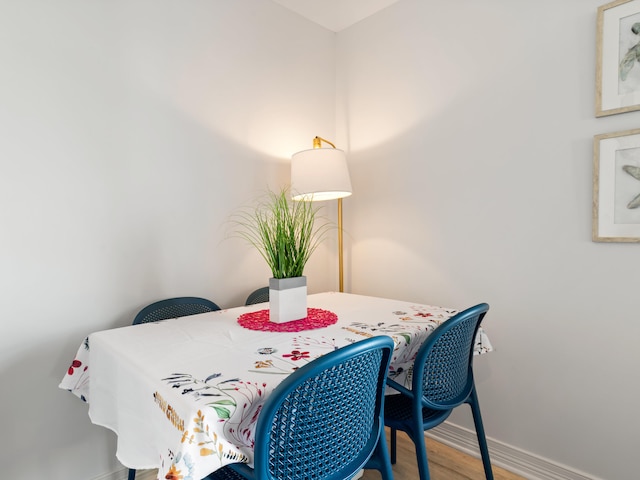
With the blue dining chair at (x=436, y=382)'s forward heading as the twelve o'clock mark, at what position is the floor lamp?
The floor lamp is roughly at 12 o'clock from the blue dining chair.

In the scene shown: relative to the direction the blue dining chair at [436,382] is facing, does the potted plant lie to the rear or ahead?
ahead

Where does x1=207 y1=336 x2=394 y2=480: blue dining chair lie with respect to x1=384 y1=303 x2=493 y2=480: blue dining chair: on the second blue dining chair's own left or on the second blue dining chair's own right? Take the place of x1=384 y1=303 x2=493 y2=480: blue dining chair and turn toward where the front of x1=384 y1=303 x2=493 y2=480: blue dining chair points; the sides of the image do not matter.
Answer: on the second blue dining chair's own left

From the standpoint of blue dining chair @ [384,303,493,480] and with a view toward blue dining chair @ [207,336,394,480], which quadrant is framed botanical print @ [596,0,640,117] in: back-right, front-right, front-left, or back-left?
back-left

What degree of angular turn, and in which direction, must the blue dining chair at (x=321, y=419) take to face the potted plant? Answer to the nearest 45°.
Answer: approximately 45° to its right

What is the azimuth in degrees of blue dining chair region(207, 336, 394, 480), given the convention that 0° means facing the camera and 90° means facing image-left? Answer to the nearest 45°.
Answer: approximately 135°

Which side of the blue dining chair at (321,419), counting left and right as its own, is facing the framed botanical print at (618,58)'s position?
right

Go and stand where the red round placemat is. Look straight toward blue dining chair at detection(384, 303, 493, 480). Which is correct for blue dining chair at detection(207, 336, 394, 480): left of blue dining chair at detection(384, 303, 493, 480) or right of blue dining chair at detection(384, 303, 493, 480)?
right

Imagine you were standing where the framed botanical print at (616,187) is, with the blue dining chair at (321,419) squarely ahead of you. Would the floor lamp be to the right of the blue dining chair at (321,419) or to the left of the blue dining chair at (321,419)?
right

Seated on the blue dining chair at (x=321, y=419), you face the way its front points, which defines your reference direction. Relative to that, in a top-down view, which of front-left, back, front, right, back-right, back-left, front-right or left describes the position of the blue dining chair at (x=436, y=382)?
right

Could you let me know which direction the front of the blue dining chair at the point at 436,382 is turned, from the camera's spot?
facing away from the viewer and to the left of the viewer

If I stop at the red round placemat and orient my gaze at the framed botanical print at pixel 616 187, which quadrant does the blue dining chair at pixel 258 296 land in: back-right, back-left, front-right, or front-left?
back-left
